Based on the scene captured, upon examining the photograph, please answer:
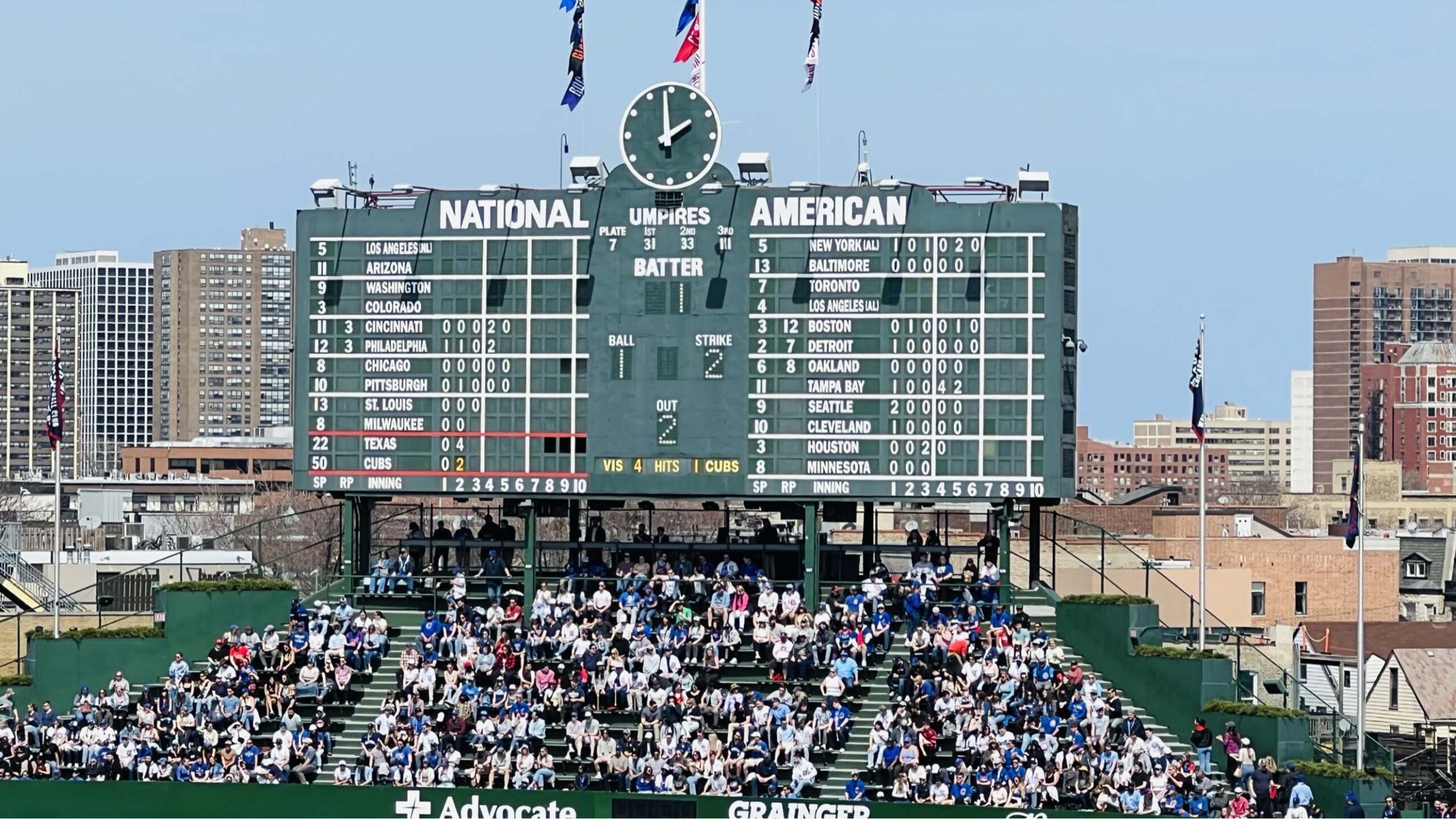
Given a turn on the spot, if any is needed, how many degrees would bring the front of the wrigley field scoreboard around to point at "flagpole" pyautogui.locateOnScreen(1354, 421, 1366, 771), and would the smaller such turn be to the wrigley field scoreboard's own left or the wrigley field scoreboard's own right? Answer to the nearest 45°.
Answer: approximately 90° to the wrigley field scoreboard's own left

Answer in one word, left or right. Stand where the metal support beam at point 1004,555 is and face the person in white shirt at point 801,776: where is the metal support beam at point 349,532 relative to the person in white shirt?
right

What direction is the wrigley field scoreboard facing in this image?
toward the camera

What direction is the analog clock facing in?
toward the camera

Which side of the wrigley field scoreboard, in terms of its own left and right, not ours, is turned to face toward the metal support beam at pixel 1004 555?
left

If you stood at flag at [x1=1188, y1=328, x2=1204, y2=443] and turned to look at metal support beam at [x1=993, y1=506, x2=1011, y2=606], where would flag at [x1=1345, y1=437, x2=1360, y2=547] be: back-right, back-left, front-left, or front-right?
back-left

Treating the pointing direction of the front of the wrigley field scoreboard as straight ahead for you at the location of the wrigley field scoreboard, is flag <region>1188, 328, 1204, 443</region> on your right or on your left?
on your left

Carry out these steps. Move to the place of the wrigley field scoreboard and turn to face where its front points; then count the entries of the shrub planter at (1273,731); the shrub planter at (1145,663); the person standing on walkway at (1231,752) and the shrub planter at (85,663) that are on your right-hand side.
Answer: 1
